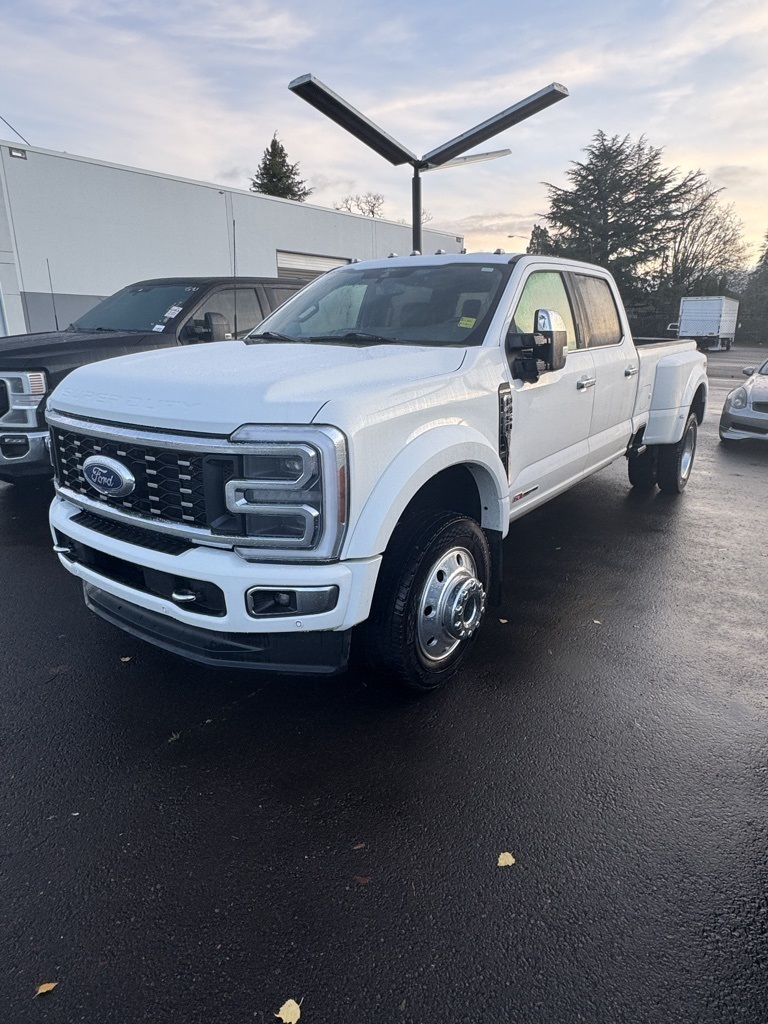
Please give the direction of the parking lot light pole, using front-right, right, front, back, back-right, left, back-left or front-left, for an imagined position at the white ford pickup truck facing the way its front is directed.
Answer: back-right

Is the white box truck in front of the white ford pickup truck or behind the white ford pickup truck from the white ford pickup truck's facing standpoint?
behind

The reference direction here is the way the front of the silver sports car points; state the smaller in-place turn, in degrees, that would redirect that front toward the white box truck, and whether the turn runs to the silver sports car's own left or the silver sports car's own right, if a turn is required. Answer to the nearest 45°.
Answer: approximately 135° to the silver sports car's own right

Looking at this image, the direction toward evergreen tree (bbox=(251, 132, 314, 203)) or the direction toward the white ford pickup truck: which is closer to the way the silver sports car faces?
the white ford pickup truck

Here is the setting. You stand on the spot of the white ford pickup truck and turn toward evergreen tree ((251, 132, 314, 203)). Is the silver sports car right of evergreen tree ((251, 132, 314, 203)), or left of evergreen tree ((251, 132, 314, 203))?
right

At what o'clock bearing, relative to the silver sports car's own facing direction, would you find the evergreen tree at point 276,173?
The evergreen tree is roughly at 3 o'clock from the silver sports car.

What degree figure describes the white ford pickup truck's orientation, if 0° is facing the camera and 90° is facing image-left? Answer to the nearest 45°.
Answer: approximately 45°

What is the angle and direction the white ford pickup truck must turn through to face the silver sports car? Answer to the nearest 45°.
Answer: approximately 180°

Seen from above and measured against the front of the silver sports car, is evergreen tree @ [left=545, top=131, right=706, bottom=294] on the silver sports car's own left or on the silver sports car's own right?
on the silver sports car's own right

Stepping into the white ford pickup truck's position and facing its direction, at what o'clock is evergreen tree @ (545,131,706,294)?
The evergreen tree is roughly at 5 o'clock from the white ford pickup truck.
